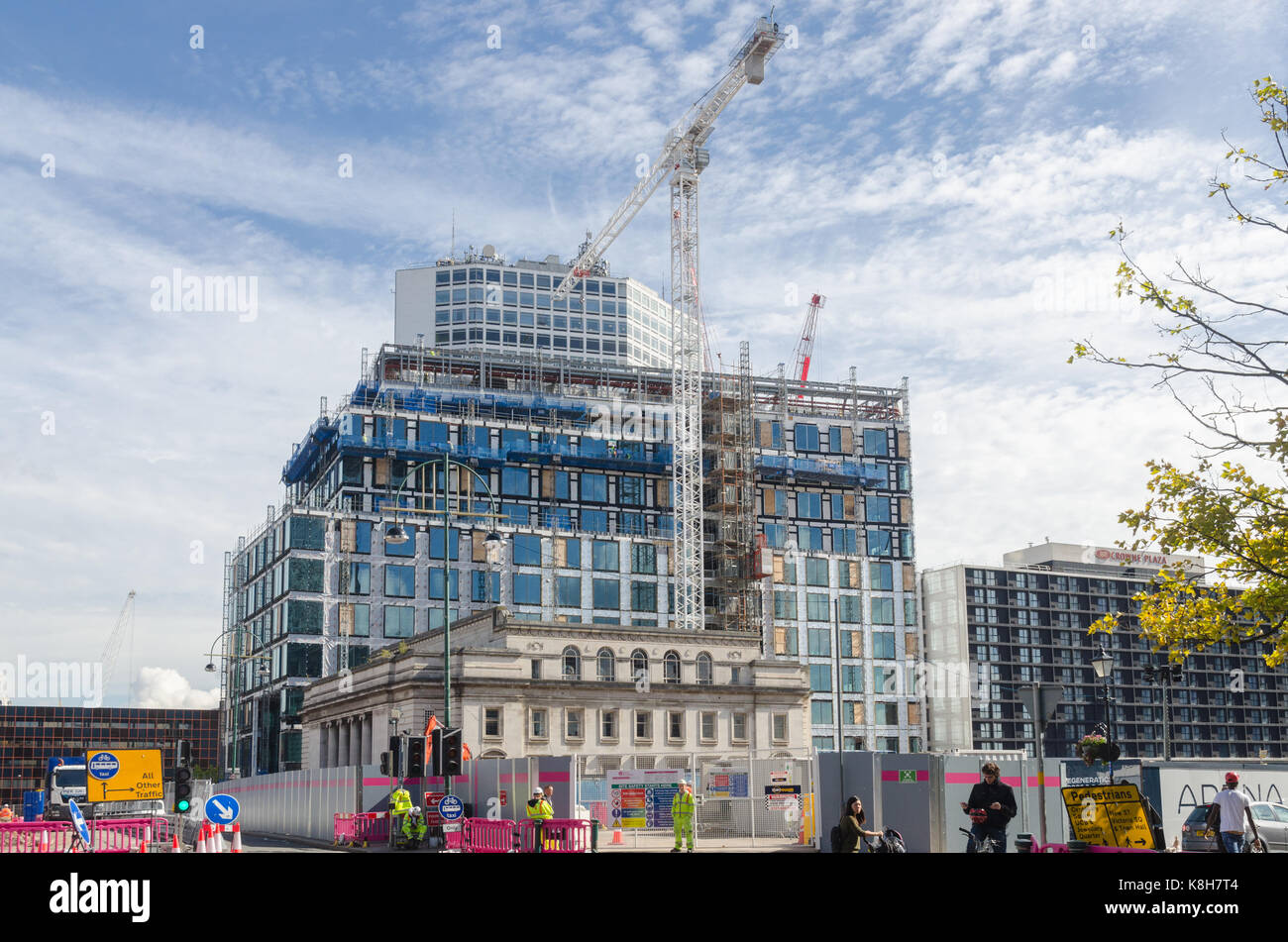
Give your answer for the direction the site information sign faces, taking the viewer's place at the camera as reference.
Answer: facing the viewer

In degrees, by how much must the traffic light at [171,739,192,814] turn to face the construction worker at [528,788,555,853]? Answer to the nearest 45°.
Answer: approximately 45° to its left

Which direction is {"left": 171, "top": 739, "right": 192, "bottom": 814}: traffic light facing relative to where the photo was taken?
toward the camera

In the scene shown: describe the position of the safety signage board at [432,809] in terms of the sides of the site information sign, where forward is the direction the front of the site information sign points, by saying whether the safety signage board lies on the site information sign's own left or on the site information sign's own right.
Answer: on the site information sign's own right

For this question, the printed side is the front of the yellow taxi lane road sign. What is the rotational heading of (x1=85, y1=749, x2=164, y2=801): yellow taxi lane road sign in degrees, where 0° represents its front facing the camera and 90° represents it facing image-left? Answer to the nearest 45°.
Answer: approximately 0°

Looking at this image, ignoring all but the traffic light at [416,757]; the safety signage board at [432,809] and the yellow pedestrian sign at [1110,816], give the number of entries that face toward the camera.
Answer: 3
